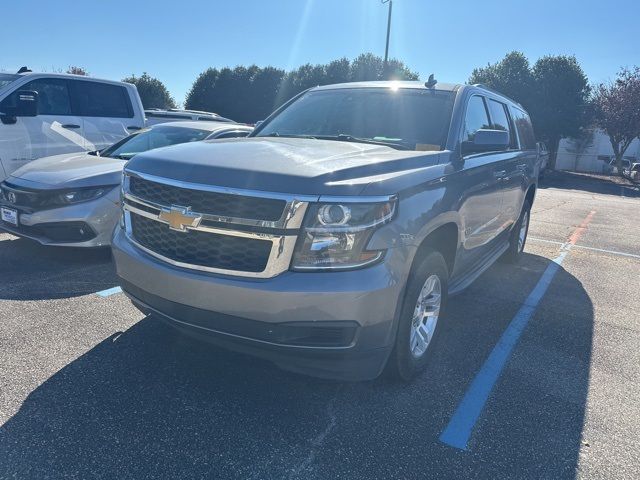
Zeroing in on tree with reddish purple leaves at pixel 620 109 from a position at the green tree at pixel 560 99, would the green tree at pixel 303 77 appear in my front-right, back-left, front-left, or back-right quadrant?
back-left

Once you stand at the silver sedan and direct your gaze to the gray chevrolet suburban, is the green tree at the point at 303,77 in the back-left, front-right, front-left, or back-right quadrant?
back-left

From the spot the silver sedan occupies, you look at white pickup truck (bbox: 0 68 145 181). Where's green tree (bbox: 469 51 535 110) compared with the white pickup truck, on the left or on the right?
right

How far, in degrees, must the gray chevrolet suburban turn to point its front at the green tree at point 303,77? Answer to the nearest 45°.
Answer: approximately 135° to its right

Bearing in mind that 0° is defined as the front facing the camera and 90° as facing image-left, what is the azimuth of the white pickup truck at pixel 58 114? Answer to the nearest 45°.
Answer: approximately 45°

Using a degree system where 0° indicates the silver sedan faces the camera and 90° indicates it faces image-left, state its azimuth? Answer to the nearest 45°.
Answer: approximately 45°

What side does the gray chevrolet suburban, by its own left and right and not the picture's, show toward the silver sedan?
right

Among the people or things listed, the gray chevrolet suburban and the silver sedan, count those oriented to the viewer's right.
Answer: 0

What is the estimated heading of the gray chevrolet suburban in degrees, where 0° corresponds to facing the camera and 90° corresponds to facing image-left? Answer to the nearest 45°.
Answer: approximately 45°

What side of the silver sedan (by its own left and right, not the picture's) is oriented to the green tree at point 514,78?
back

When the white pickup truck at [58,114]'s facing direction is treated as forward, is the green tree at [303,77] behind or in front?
behind

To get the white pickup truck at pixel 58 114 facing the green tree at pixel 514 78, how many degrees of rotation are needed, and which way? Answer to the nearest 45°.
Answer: approximately 180°
